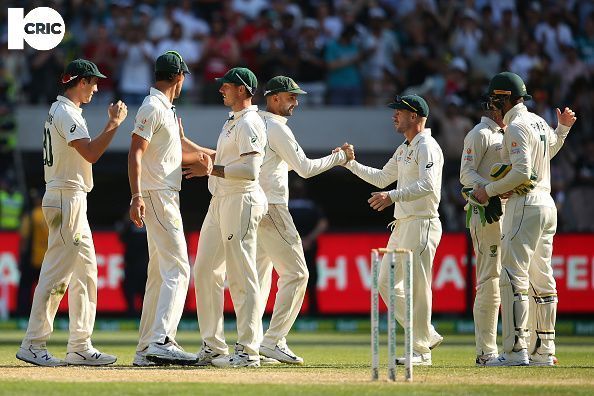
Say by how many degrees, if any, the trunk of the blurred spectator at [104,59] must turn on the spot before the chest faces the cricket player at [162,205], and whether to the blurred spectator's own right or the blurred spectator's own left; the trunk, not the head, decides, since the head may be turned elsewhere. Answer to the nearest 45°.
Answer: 0° — they already face them

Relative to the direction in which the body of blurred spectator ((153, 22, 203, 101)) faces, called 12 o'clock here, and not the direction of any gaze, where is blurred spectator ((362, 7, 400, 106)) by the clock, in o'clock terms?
blurred spectator ((362, 7, 400, 106)) is roughly at 9 o'clock from blurred spectator ((153, 22, 203, 101)).

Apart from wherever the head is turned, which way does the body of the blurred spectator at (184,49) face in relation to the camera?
toward the camera

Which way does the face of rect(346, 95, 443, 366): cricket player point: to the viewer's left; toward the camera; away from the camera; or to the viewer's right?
to the viewer's left

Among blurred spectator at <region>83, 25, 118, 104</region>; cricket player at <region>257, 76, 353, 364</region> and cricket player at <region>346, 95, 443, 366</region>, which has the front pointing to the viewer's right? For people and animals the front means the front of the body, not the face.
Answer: cricket player at <region>257, 76, 353, 364</region>

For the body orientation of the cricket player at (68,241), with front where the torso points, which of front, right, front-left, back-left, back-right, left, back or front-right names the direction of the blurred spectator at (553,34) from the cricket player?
front-left

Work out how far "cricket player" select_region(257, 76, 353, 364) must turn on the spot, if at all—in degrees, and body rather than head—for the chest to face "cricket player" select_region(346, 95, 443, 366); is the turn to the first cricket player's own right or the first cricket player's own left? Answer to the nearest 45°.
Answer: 0° — they already face them

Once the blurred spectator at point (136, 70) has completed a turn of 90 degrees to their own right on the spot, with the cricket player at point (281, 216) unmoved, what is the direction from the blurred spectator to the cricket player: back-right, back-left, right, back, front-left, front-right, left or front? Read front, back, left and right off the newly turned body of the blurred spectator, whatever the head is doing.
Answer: left

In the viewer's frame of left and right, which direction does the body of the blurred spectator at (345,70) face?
facing the viewer

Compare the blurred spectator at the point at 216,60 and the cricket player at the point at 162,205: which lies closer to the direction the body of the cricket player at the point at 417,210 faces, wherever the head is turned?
the cricket player

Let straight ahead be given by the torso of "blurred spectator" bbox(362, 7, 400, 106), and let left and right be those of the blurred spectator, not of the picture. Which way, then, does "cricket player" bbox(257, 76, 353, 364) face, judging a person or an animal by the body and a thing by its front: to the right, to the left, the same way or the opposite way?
to the left

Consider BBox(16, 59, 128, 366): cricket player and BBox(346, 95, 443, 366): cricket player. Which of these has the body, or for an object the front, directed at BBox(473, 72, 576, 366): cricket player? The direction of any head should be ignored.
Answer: BBox(16, 59, 128, 366): cricket player

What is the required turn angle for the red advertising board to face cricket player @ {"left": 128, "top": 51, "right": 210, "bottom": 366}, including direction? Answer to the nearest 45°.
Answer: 0° — it already faces them

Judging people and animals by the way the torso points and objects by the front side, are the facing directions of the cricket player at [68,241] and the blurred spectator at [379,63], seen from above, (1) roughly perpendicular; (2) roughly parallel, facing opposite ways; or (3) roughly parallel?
roughly perpendicular

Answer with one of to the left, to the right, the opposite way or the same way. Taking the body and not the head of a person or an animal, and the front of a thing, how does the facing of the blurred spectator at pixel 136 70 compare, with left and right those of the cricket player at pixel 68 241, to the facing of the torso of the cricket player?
to the right

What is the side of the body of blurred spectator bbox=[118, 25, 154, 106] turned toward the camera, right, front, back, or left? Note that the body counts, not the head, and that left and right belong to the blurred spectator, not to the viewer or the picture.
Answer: front

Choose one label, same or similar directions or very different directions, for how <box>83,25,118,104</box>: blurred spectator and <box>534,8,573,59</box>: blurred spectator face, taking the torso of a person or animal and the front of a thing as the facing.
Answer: same or similar directions

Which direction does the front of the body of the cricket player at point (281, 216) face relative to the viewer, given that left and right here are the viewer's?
facing to the right of the viewer

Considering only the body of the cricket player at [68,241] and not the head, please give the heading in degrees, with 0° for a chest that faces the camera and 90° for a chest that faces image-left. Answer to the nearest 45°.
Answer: approximately 270°

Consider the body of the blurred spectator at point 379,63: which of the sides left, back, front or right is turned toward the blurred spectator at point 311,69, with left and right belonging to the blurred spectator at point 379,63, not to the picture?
right

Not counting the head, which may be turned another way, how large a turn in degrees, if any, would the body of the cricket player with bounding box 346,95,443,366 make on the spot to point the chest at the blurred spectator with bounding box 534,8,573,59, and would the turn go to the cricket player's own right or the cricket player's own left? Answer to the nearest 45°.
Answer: approximately 135° to the cricket player's own right
